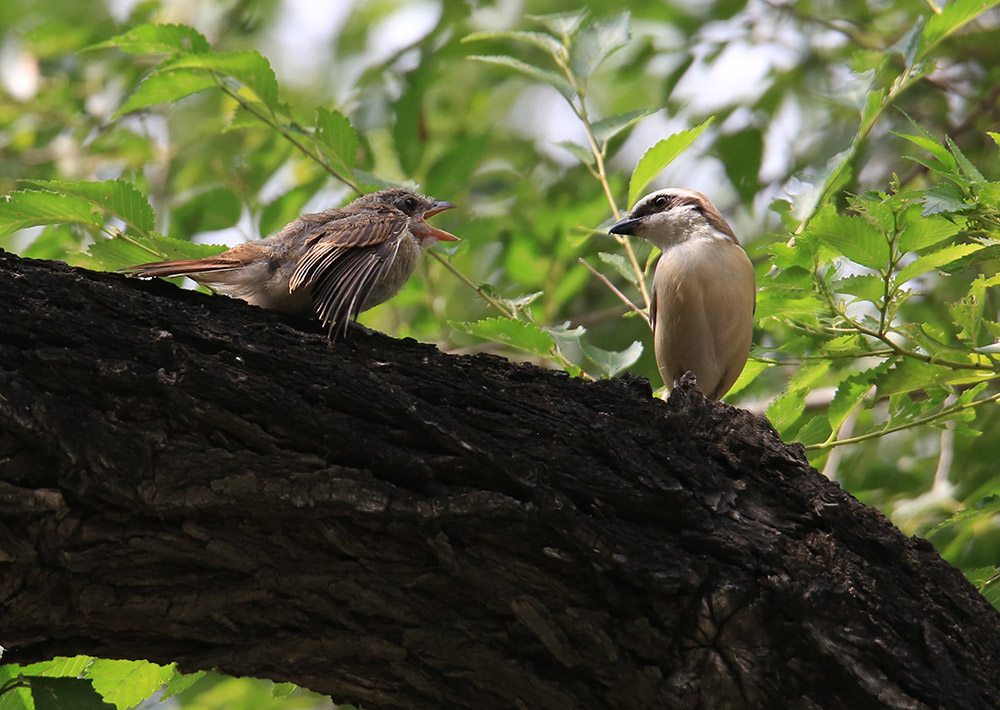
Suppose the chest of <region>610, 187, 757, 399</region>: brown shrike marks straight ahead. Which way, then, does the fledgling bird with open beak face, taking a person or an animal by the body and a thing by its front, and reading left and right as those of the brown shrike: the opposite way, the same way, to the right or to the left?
to the left

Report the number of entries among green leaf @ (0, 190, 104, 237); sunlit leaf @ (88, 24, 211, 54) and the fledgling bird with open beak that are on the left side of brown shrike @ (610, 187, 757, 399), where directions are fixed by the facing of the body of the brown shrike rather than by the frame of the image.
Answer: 0

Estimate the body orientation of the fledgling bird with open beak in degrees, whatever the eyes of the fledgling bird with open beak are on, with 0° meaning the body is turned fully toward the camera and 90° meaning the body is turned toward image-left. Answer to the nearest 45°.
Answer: approximately 270°

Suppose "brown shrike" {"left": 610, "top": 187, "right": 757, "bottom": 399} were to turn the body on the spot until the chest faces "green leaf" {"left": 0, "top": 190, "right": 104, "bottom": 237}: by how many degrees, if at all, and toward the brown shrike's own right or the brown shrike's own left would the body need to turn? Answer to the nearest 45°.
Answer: approximately 45° to the brown shrike's own right

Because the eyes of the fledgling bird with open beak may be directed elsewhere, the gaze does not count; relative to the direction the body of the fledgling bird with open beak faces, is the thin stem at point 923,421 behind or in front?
in front

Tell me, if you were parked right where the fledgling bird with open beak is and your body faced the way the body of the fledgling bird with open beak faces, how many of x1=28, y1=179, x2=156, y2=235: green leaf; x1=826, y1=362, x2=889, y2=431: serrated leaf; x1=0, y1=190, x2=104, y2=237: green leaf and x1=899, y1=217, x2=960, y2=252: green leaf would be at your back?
2

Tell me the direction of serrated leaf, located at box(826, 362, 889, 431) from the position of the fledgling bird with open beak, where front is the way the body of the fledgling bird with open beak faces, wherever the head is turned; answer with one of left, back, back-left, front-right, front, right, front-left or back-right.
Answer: front

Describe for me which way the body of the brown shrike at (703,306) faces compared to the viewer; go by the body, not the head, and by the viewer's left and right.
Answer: facing the viewer

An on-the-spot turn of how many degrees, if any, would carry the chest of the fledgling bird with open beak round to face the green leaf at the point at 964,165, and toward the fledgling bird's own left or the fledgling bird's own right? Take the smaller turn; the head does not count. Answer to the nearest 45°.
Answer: approximately 45° to the fledgling bird's own right

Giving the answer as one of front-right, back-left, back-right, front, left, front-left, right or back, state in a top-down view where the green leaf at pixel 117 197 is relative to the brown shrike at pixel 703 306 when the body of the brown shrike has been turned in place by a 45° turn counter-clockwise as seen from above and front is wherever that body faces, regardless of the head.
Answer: right

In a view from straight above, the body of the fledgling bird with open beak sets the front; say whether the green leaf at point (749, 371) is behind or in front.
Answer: in front
